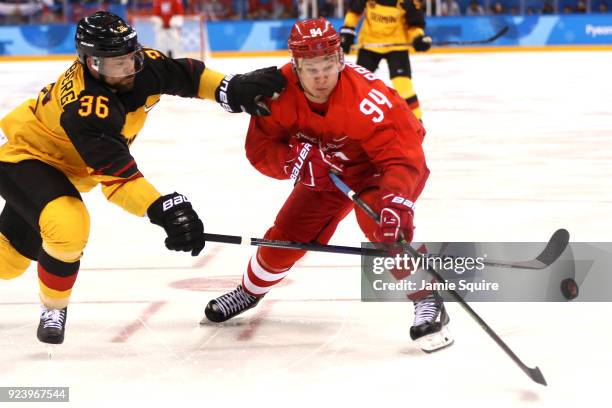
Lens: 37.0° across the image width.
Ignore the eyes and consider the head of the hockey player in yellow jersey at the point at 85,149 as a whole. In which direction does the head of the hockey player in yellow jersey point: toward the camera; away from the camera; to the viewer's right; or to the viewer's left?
to the viewer's right

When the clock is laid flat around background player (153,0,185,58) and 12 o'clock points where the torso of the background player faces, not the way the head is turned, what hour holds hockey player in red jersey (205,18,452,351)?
The hockey player in red jersey is roughly at 12 o'clock from the background player.

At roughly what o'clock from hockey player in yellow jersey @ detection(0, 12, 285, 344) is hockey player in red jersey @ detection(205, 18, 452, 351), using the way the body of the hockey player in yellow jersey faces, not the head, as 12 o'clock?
The hockey player in red jersey is roughly at 11 o'clock from the hockey player in yellow jersey.

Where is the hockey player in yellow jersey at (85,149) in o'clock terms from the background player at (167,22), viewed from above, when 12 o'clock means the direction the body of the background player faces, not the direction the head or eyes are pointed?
The hockey player in yellow jersey is roughly at 12 o'clock from the background player.

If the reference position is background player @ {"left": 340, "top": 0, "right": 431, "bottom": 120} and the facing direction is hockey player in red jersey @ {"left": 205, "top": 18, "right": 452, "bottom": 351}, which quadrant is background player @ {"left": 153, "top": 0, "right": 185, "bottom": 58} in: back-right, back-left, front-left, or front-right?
back-right
